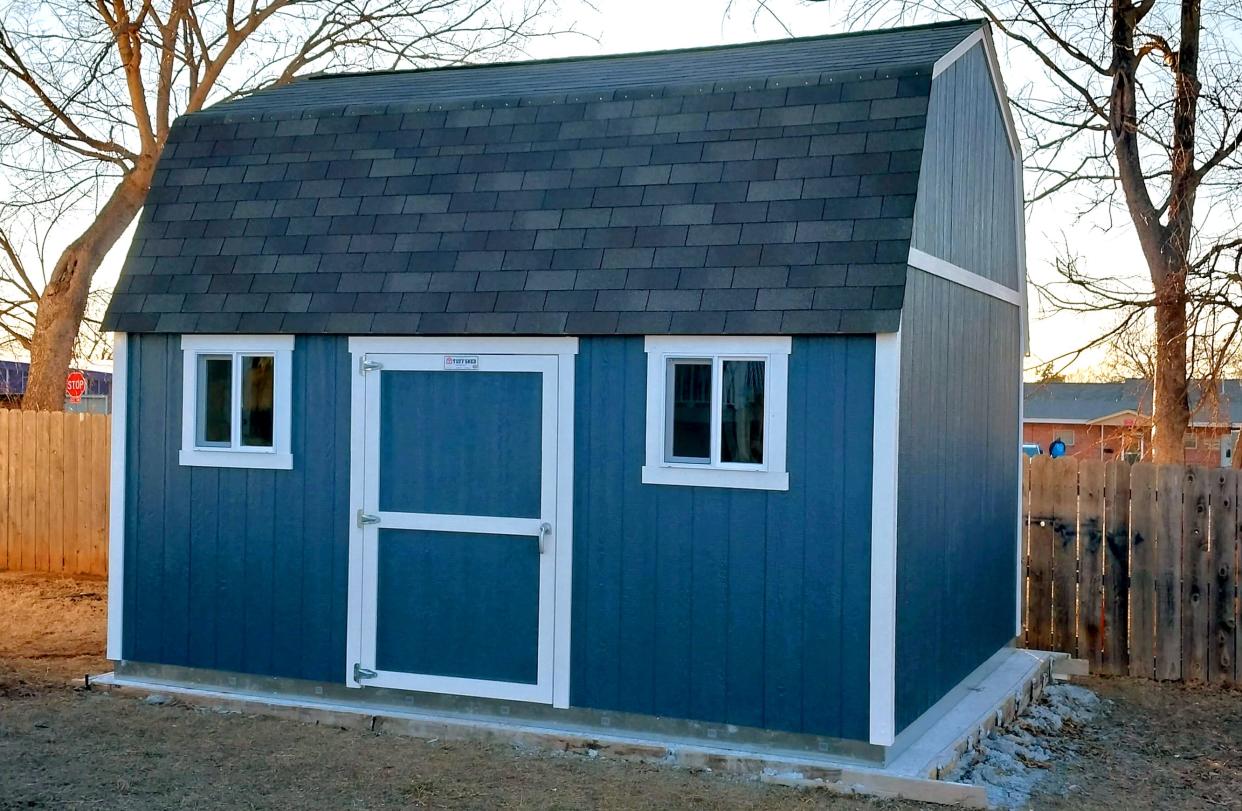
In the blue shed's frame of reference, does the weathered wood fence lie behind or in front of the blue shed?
behind

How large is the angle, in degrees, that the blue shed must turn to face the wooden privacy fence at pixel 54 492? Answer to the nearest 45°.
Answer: approximately 90° to its right

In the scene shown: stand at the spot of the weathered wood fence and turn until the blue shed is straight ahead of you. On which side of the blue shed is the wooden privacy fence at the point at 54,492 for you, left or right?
right

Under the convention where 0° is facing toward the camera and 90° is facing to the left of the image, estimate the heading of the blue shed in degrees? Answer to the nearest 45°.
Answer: approximately 45°

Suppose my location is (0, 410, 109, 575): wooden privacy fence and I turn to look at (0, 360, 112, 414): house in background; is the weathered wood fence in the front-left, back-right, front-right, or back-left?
back-right

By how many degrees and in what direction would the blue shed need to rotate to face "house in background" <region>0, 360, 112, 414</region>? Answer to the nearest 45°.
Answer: approximately 90° to its right
